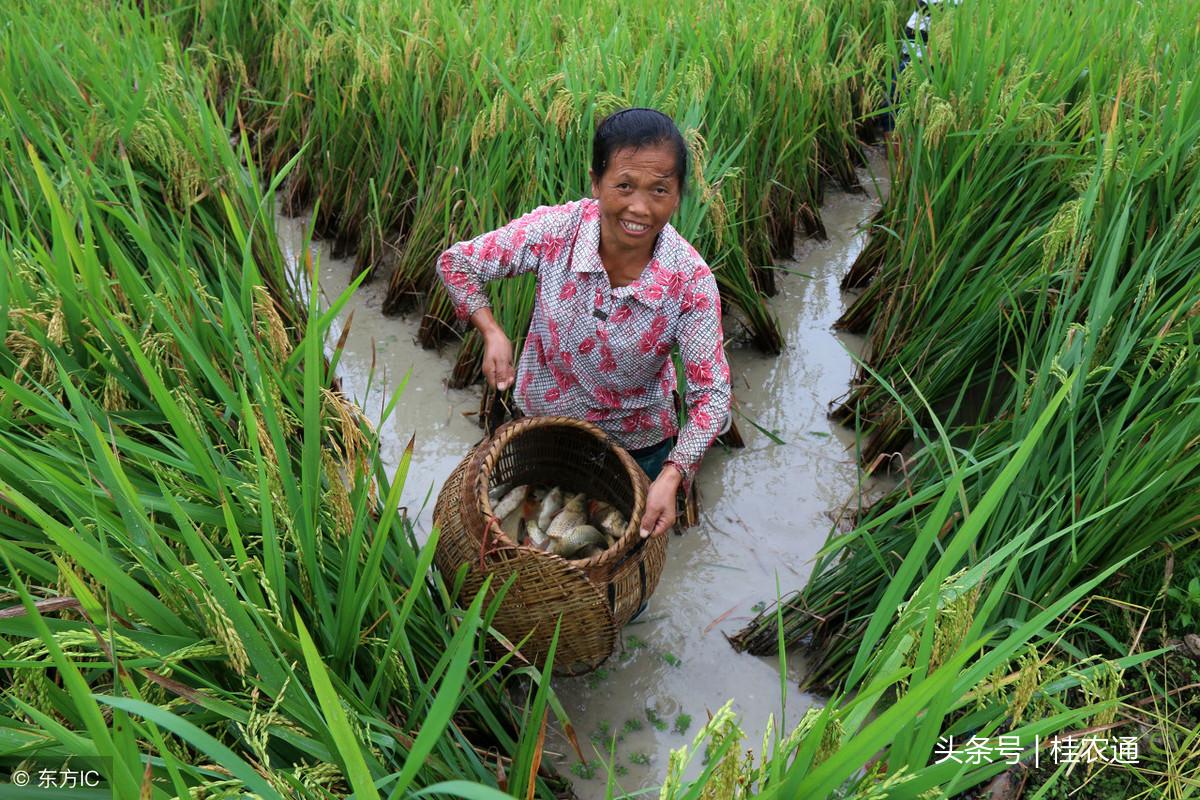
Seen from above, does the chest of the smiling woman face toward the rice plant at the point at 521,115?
no

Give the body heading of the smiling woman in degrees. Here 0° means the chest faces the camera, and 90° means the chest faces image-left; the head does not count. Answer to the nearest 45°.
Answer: approximately 0°

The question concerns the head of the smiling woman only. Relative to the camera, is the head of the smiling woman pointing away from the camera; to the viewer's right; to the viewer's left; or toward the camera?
toward the camera
